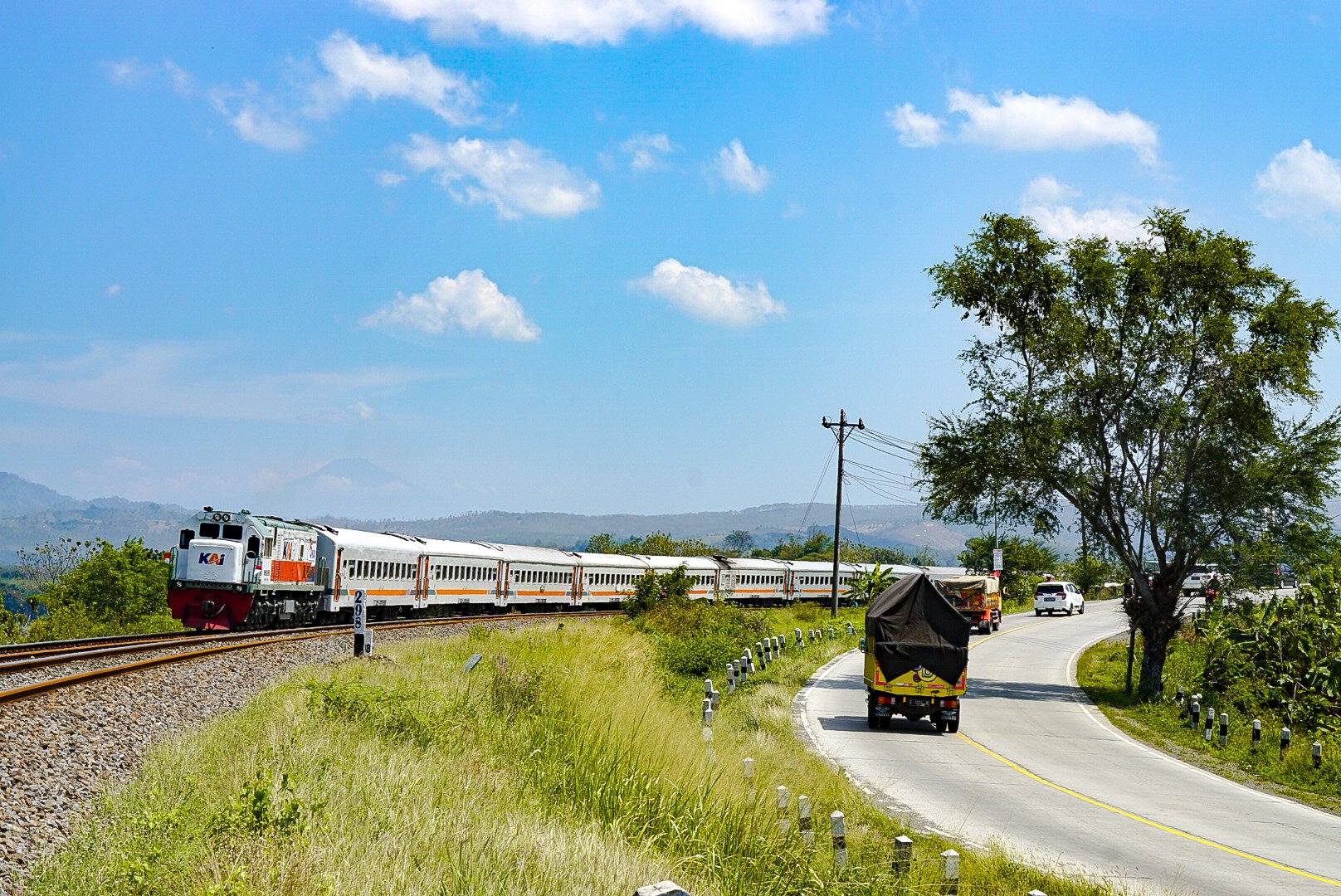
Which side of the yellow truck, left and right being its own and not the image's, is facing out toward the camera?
back

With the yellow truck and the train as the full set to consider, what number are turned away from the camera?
1

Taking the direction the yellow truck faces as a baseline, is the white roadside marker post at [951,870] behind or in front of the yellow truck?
behind

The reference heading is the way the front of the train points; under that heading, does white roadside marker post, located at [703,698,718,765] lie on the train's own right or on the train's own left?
on the train's own left

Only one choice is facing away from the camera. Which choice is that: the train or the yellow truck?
the yellow truck

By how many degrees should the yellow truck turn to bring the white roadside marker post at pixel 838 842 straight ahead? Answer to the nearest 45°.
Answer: approximately 180°

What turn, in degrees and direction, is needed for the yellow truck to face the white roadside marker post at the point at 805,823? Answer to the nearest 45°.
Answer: approximately 180°

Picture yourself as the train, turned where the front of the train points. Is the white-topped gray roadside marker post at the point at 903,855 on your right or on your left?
on your left

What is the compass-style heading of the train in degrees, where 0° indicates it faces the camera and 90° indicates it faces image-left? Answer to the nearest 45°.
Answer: approximately 45°

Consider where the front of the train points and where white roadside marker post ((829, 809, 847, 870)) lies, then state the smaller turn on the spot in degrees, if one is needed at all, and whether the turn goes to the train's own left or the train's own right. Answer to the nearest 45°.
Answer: approximately 45° to the train's own left

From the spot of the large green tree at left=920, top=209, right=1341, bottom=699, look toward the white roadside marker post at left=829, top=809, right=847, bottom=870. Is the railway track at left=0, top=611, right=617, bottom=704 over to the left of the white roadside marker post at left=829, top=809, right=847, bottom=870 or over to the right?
right

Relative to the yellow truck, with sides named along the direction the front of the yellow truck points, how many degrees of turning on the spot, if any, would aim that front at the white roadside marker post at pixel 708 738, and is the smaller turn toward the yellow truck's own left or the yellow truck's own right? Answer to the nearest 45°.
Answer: approximately 180°
